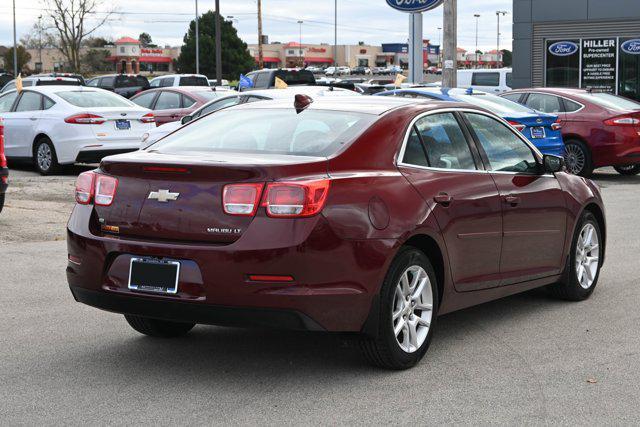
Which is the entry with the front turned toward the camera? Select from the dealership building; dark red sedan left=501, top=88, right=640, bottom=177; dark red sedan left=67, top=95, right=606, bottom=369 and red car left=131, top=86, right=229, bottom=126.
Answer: the dealership building

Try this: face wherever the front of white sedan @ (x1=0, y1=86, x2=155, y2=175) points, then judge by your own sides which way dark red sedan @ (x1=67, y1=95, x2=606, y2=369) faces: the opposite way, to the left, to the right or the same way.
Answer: to the right

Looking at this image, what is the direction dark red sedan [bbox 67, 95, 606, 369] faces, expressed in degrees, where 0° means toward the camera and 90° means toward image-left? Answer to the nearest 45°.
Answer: approximately 225°

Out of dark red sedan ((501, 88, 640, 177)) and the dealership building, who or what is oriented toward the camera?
the dealership building

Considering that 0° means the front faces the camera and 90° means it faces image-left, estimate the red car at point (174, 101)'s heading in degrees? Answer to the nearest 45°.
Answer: approximately 135°

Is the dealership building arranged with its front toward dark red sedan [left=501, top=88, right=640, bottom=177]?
yes

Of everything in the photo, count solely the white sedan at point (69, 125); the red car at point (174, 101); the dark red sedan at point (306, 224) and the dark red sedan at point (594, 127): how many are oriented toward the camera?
0

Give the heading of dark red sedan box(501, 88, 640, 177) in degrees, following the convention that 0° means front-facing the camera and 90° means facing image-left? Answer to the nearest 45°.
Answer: approximately 135°

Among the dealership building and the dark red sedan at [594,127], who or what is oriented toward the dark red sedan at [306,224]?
the dealership building

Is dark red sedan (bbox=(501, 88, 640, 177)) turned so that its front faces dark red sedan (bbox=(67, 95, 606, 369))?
no

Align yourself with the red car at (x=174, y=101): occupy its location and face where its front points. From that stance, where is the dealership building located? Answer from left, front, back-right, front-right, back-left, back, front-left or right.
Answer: right

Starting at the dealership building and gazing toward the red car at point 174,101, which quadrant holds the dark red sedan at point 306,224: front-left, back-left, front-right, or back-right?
front-left

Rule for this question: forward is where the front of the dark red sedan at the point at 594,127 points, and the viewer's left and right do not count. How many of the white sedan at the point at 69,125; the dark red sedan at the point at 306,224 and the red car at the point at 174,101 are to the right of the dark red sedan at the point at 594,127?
0

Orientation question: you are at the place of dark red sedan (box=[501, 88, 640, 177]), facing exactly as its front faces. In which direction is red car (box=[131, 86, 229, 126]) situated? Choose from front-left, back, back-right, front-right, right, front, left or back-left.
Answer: front-left

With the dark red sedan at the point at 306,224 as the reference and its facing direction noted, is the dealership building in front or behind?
in front

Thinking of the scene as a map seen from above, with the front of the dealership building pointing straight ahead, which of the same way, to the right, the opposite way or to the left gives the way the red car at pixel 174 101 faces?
to the right

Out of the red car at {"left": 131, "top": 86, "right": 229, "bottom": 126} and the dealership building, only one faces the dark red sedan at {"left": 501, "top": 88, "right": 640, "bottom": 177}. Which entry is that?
the dealership building

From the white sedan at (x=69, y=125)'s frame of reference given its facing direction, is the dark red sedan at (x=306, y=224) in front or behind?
behind

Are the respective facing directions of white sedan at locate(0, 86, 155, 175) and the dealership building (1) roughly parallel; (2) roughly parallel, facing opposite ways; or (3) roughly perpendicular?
roughly perpendicular

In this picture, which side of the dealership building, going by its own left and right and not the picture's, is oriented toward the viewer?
front

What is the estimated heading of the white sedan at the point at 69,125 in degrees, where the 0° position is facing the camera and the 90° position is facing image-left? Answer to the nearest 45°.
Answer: approximately 135°
